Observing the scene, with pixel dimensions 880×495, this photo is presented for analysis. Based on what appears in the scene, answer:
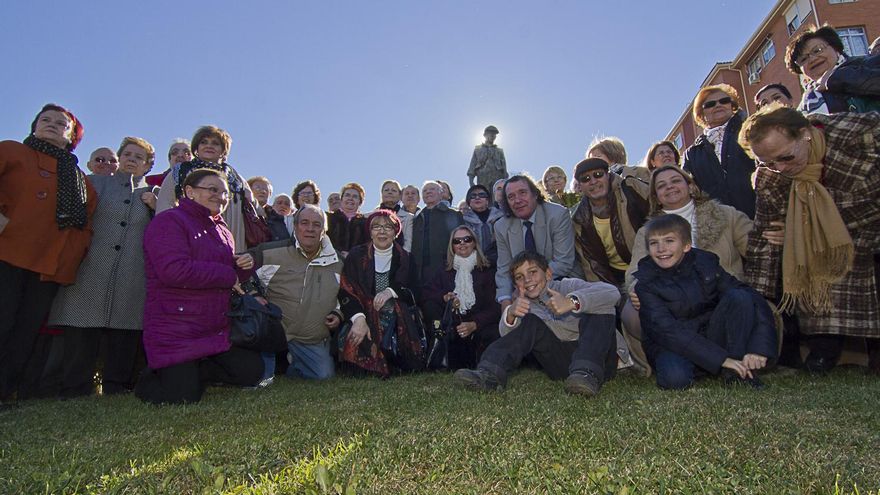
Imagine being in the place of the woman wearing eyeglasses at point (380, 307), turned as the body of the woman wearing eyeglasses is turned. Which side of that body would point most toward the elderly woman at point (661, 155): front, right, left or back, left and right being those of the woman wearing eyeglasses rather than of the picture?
left

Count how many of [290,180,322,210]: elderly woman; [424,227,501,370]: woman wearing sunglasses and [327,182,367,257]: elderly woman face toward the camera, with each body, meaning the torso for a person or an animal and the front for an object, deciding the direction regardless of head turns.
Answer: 3

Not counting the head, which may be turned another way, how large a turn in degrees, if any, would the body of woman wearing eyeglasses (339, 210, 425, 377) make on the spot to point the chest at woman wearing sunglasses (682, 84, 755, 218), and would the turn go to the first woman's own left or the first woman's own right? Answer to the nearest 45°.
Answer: approximately 90° to the first woman's own left

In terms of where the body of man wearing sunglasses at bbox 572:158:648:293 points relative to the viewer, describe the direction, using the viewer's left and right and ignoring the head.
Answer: facing the viewer

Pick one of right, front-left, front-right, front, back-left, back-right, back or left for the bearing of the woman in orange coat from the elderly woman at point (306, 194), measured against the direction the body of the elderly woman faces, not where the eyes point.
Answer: front-right

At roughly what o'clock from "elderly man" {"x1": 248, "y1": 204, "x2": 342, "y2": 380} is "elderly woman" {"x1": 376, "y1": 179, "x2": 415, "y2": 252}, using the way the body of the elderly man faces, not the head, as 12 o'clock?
The elderly woman is roughly at 7 o'clock from the elderly man.

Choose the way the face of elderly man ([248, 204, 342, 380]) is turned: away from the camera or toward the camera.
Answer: toward the camera

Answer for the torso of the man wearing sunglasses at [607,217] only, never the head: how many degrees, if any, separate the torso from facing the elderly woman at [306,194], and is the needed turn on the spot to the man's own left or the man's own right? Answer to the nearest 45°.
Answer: approximately 90° to the man's own right

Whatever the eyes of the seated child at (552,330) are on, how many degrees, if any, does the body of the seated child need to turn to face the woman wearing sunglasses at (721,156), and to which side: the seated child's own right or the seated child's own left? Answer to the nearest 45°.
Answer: approximately 180°

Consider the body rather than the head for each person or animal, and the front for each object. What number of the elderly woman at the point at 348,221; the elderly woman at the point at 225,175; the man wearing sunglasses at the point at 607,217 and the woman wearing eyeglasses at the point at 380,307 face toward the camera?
4

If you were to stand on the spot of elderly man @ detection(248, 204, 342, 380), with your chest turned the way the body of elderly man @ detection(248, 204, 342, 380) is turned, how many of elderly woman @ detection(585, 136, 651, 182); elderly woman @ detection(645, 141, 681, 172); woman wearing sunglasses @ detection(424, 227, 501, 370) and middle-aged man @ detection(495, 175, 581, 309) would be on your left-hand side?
4

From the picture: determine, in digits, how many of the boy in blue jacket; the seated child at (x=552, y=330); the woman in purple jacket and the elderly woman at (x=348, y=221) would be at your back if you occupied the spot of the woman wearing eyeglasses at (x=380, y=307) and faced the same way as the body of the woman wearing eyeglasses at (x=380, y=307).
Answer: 1

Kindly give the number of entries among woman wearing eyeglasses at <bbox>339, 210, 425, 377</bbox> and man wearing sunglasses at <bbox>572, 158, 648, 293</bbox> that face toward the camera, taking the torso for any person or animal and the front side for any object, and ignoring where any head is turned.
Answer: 2

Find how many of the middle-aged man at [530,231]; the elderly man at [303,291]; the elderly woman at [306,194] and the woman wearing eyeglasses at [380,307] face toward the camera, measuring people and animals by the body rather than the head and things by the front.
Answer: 4

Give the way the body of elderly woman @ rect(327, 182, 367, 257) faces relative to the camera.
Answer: toward the camera

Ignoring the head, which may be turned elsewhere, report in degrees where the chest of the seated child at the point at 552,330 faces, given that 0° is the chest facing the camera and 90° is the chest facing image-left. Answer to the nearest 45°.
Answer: approximately 45°

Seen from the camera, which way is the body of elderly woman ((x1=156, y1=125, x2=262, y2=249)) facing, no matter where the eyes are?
toward the camera

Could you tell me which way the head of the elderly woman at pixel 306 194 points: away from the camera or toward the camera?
toward the camera

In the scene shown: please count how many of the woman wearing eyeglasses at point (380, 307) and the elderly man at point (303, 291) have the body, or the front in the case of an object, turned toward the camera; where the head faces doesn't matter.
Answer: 2
